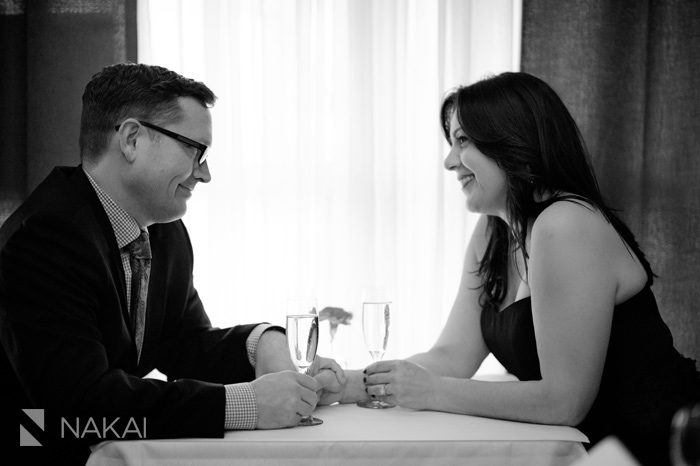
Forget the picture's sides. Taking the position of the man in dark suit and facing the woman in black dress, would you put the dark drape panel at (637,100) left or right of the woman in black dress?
left

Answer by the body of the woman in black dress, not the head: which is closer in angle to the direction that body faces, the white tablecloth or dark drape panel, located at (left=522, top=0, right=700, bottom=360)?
the white tablecloth

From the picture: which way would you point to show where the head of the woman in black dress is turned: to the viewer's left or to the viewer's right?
to the viewer's left

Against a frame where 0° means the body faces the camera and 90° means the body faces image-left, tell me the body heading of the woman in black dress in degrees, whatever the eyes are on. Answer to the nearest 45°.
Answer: approximately 90°

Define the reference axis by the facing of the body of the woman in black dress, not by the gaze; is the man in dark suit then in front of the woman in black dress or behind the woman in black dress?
in front

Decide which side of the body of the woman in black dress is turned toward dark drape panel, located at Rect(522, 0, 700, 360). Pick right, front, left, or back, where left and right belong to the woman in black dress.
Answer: right

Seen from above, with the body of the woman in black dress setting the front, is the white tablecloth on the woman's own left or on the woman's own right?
on the woman's own left

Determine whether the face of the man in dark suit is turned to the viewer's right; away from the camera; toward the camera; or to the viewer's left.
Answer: to the viewer's right
